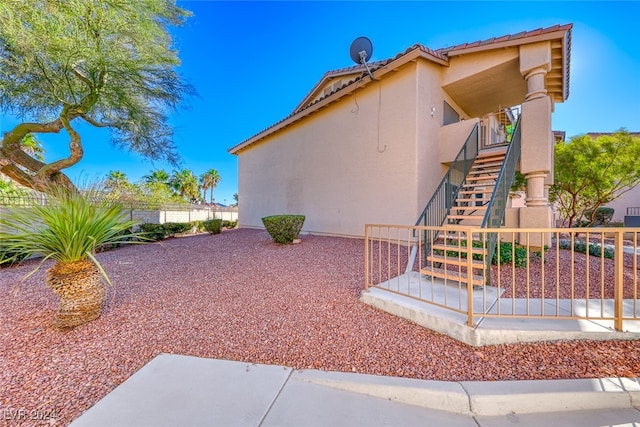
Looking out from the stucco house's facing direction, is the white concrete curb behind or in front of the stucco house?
in front

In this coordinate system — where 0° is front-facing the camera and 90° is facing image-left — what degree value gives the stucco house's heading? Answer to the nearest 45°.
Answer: approximately 315°

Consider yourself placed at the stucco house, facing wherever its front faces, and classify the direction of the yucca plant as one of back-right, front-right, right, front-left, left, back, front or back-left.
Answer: right

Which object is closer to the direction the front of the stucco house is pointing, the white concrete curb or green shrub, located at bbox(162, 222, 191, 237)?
the white concrete curb

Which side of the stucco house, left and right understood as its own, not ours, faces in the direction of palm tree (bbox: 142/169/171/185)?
back

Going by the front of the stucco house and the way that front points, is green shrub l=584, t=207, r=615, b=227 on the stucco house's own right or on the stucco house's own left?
on the stucco house's own left

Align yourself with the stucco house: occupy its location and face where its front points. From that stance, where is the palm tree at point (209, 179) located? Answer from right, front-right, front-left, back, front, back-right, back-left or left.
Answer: back

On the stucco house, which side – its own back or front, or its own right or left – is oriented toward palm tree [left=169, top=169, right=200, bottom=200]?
back

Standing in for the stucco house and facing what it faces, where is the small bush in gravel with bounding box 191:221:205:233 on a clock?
The small bush in gravel is roughly at 5 o'clock from the stucco house.
